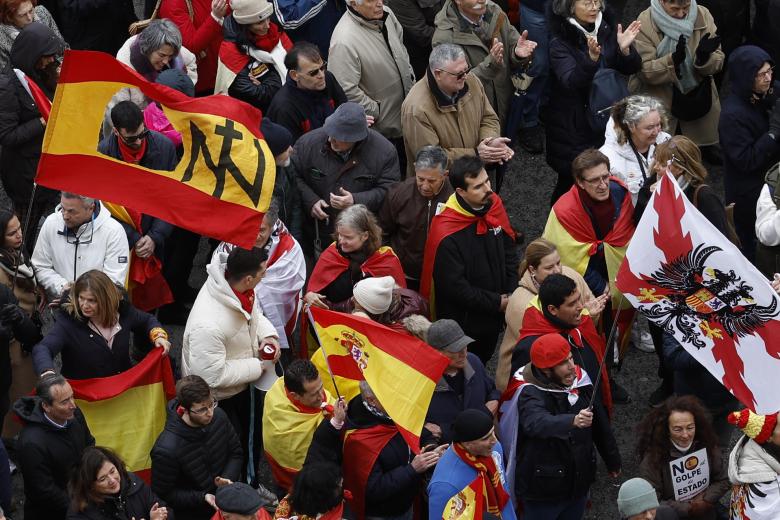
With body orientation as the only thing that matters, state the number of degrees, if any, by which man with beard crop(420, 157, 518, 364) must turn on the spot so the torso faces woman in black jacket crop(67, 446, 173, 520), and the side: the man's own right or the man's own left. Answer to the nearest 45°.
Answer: approximately 90° to the man's own right

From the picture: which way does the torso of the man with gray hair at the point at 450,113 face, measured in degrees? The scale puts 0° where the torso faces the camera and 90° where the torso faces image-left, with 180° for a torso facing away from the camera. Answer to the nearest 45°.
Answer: approximately 315°

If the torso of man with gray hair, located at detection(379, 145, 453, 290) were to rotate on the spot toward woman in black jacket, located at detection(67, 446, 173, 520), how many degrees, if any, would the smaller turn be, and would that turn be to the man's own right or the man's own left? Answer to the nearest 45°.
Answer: approximately 90° to the man's own right

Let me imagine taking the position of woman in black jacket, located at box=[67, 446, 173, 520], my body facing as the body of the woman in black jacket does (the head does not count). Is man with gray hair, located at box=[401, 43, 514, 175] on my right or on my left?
on my left

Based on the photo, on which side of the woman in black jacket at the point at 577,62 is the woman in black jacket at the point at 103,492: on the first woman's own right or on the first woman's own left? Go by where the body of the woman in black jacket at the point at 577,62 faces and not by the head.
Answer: on the first woman's own right

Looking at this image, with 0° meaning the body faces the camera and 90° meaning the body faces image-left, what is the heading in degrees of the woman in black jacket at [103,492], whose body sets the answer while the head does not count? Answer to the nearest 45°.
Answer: approximately 315°

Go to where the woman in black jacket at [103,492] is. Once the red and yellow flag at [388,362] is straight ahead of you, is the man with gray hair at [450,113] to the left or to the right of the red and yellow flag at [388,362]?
left
